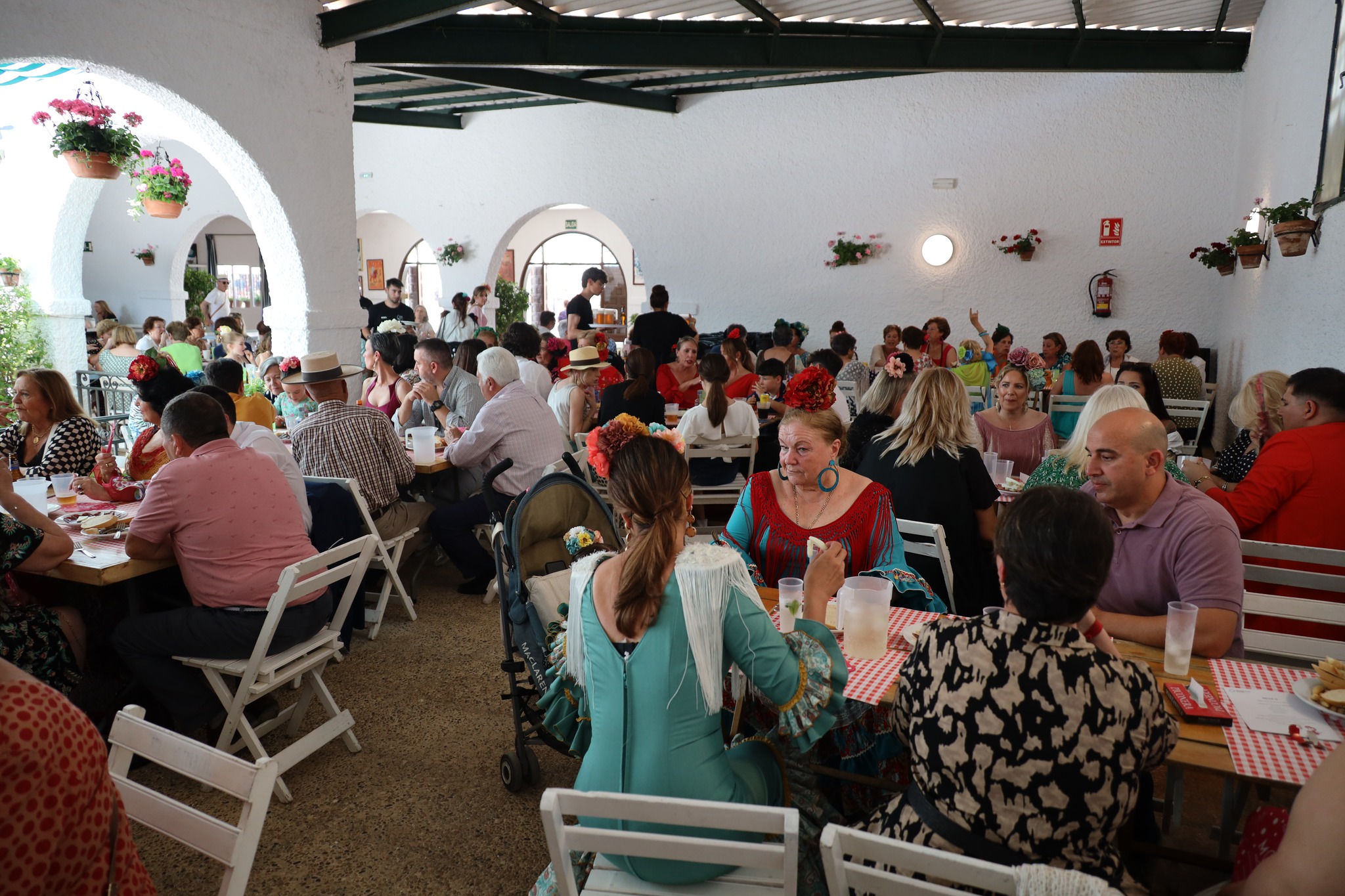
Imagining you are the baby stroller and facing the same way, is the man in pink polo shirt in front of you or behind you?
behind

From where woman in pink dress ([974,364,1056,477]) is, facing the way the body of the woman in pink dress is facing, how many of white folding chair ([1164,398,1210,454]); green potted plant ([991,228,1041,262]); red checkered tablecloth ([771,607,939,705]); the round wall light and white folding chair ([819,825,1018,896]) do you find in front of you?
2

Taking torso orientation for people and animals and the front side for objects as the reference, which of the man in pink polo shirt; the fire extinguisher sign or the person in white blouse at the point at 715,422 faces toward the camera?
the fire extinguisher sign

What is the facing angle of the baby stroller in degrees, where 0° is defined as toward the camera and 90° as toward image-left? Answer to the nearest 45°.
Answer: approximately 315°

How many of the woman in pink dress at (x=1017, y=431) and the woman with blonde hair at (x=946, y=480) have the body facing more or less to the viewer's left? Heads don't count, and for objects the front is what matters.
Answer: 0

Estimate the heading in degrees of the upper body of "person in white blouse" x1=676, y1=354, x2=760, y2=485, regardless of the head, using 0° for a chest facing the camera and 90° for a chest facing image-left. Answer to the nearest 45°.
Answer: approximately 180°

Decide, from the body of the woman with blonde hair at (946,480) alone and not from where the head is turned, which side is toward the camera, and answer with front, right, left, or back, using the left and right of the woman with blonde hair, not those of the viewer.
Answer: back

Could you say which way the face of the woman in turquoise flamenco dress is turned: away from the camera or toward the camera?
away from the camera

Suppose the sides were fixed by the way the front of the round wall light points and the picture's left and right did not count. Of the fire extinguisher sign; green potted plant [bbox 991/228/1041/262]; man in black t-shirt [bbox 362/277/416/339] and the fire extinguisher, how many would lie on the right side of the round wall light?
1

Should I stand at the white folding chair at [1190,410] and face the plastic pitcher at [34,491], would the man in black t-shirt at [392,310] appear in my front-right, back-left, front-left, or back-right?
front-right

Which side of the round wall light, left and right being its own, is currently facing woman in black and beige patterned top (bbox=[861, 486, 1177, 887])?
front

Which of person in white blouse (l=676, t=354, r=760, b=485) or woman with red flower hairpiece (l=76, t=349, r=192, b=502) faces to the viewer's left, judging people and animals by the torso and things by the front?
the woman with red flower hairpiece

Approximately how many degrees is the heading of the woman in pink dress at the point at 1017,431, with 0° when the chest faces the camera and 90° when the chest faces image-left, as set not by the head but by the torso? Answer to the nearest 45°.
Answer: approximately 0°

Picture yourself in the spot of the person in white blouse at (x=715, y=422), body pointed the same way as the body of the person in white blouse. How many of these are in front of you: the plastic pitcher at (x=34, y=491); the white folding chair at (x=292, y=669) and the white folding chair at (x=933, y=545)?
0

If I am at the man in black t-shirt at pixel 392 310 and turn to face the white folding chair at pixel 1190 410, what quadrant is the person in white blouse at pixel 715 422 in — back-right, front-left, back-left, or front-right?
front-right

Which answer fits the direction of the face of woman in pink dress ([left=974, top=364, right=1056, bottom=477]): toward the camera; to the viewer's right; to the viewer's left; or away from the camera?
toward the camera

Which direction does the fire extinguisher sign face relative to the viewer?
toward the camera

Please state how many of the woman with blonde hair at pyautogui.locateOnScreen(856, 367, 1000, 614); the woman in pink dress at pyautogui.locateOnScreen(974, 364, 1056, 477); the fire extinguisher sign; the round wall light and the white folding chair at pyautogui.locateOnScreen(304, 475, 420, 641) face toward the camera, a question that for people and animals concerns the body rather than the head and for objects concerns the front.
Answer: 3
